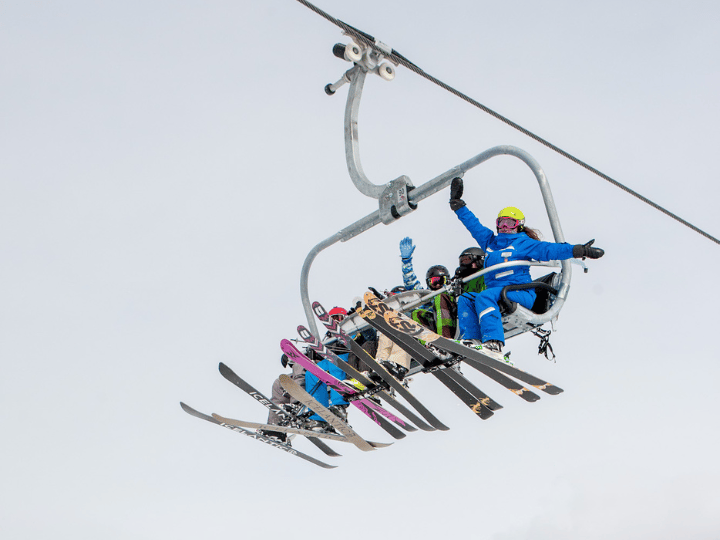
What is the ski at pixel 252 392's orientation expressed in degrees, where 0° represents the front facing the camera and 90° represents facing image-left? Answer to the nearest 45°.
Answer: approximately 45°

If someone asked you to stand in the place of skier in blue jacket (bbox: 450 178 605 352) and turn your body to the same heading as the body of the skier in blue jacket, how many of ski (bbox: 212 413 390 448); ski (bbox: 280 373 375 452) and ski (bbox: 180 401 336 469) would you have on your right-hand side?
3

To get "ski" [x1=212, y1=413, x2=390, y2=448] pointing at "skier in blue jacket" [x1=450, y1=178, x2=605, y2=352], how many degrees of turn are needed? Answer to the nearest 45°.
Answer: approximately 135° to its left

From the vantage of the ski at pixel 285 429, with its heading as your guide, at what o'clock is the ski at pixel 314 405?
the ski at pixel 314 405 is roughly at 8 o'clock from the ski at pixel 285 429.

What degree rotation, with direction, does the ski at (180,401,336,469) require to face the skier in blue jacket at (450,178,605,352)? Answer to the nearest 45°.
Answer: approximately 135° to its left

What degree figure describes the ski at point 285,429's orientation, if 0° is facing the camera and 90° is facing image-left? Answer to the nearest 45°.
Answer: approximately 90°

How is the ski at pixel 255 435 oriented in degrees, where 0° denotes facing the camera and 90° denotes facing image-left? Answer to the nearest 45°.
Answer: approximately 90°

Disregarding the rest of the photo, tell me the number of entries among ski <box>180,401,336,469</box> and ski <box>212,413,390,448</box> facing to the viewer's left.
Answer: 2

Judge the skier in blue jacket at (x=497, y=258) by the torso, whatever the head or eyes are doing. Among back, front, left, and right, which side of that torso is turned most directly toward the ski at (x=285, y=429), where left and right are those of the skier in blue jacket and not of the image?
right

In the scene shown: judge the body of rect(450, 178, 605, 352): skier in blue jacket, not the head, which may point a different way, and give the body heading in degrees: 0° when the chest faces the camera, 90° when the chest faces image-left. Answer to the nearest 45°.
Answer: approximately 45°

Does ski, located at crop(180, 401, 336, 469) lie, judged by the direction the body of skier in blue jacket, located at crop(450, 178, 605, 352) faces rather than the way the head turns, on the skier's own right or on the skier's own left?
on the skier's own right
